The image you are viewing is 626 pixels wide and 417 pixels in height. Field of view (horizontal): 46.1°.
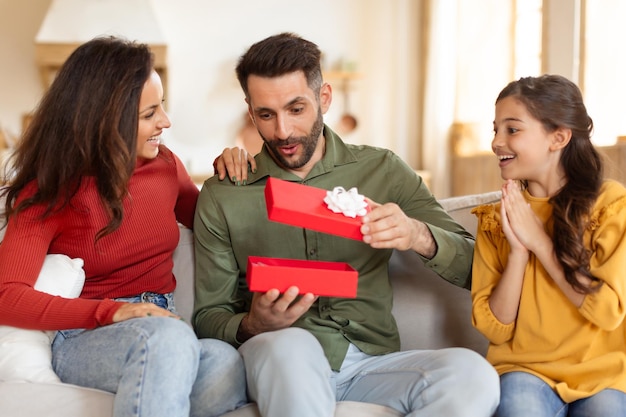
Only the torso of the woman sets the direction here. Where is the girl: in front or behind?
in front

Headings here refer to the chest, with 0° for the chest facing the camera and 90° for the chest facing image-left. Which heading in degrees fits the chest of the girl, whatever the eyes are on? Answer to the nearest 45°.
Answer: approximately 45°

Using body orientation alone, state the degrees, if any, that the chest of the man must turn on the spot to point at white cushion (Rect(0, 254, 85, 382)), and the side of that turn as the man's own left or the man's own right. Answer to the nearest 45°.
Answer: approximately 45° to the man's own right

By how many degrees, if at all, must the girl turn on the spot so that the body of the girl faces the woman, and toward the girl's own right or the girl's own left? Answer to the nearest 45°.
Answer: approximately 45° to the girl's own right

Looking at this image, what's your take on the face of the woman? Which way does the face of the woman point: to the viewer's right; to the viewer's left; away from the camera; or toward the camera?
to the viewer's right
